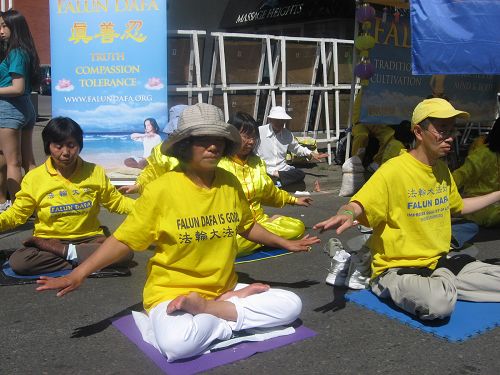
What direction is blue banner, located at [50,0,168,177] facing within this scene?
toward the camera

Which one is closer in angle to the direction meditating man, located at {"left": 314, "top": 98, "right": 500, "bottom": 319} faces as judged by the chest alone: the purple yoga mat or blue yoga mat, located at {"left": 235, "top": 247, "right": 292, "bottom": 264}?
the purple yoga mat

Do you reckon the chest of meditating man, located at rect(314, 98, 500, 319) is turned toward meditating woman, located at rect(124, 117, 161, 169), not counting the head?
no

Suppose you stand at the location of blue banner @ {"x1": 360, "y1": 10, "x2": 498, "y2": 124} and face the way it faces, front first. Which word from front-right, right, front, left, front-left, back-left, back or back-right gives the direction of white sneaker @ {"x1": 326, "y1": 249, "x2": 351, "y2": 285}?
front

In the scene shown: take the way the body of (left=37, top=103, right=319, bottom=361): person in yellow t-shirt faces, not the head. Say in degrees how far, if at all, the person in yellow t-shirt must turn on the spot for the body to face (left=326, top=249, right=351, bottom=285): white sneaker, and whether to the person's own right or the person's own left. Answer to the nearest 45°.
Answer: approximately 90° to the person's own left

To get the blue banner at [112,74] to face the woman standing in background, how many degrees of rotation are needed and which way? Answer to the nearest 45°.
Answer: approximately 45° to its right

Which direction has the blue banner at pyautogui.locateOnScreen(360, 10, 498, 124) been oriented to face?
toward the camera

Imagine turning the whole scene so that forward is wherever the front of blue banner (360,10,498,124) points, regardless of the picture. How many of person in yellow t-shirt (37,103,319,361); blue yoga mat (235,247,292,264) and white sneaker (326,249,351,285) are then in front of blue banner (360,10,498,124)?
3

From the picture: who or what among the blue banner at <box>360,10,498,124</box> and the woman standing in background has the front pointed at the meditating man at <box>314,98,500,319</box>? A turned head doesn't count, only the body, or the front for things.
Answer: the blue banner

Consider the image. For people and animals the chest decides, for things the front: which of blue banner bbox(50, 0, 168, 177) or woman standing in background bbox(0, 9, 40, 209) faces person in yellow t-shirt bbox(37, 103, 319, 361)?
the blue banner

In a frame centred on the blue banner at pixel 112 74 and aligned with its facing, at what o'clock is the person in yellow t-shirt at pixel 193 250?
The person in yellow t-shirt is roughly at 12 o'clock from the blue banner.

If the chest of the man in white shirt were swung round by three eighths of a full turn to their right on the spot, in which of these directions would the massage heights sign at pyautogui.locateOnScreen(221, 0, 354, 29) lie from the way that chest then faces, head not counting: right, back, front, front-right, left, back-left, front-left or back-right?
right
